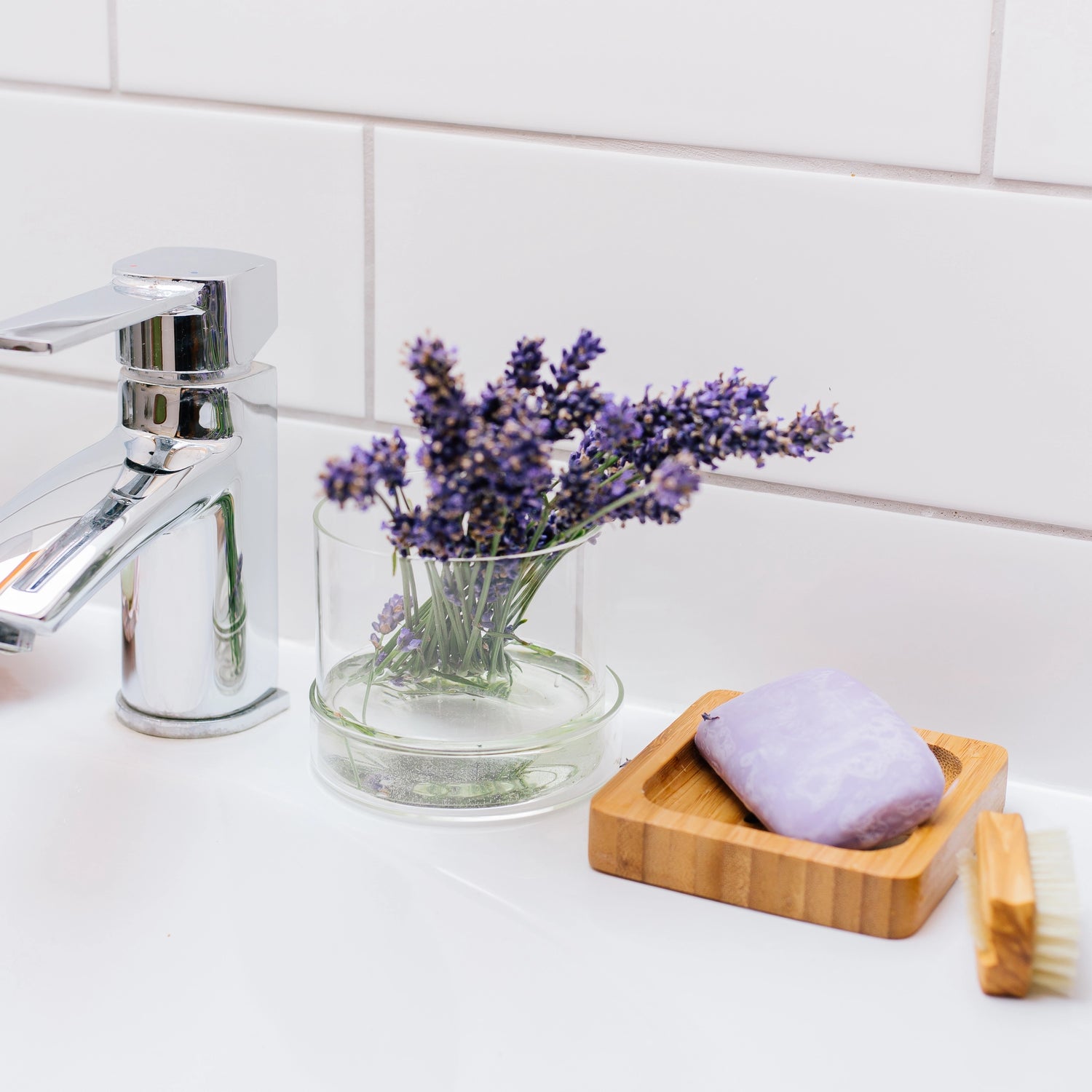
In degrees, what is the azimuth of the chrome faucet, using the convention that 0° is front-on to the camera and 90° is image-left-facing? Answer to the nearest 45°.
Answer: approximately 45°
